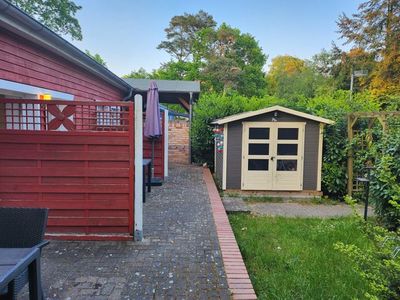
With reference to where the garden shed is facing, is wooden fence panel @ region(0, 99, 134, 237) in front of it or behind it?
in front

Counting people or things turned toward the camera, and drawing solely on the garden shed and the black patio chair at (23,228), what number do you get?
2

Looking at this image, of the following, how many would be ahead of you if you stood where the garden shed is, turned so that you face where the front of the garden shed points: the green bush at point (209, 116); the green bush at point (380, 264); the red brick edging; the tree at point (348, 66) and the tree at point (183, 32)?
2

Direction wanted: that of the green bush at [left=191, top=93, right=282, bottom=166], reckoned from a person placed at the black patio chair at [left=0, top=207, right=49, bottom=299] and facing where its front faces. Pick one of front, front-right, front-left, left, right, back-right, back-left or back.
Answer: back-left

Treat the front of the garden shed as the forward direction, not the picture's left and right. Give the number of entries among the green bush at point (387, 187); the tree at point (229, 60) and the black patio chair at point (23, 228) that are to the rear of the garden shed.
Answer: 1

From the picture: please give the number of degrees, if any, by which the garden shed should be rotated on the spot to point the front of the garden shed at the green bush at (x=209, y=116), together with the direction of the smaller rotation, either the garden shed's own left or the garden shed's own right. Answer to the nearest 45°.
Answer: approximately 135° to the garden shed's own right

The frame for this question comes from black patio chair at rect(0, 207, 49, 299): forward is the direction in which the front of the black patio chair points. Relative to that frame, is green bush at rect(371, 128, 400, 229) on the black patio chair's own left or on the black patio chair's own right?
on the black patio chair's own left

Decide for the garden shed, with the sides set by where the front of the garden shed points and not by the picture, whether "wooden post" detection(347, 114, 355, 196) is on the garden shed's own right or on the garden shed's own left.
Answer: on the garden shed's own left
